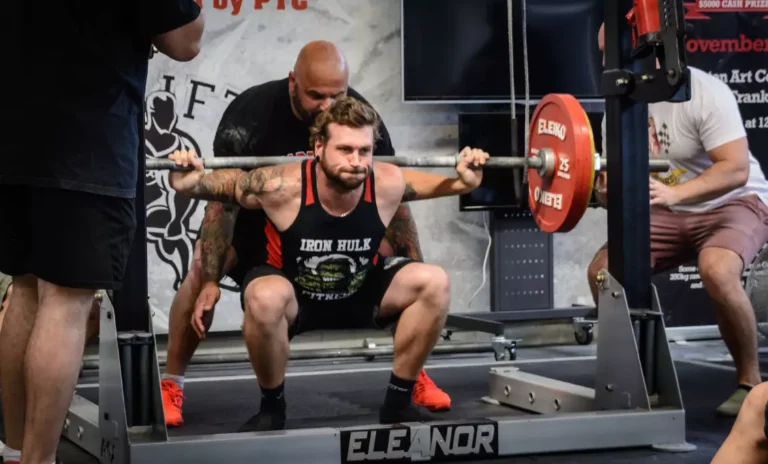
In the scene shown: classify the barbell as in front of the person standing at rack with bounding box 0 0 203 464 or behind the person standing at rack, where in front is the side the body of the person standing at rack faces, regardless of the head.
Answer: in front

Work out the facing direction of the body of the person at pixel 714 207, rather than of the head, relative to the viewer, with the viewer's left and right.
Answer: facing the viewer and to the left of the viewer

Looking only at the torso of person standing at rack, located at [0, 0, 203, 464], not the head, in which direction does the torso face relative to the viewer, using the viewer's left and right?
facing away from the viewer and to the right of the viewer

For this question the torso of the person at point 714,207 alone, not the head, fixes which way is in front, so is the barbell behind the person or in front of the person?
in front

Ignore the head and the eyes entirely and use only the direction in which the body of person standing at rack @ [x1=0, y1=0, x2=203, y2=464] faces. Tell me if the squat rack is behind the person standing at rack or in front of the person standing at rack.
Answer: in front

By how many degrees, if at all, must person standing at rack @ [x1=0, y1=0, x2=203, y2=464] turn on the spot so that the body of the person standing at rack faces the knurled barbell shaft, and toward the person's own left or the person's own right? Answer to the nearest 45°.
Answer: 0° — they already face it

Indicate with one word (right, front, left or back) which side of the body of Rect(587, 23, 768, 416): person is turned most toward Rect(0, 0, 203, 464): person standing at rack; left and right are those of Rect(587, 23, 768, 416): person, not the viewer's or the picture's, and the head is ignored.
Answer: front
